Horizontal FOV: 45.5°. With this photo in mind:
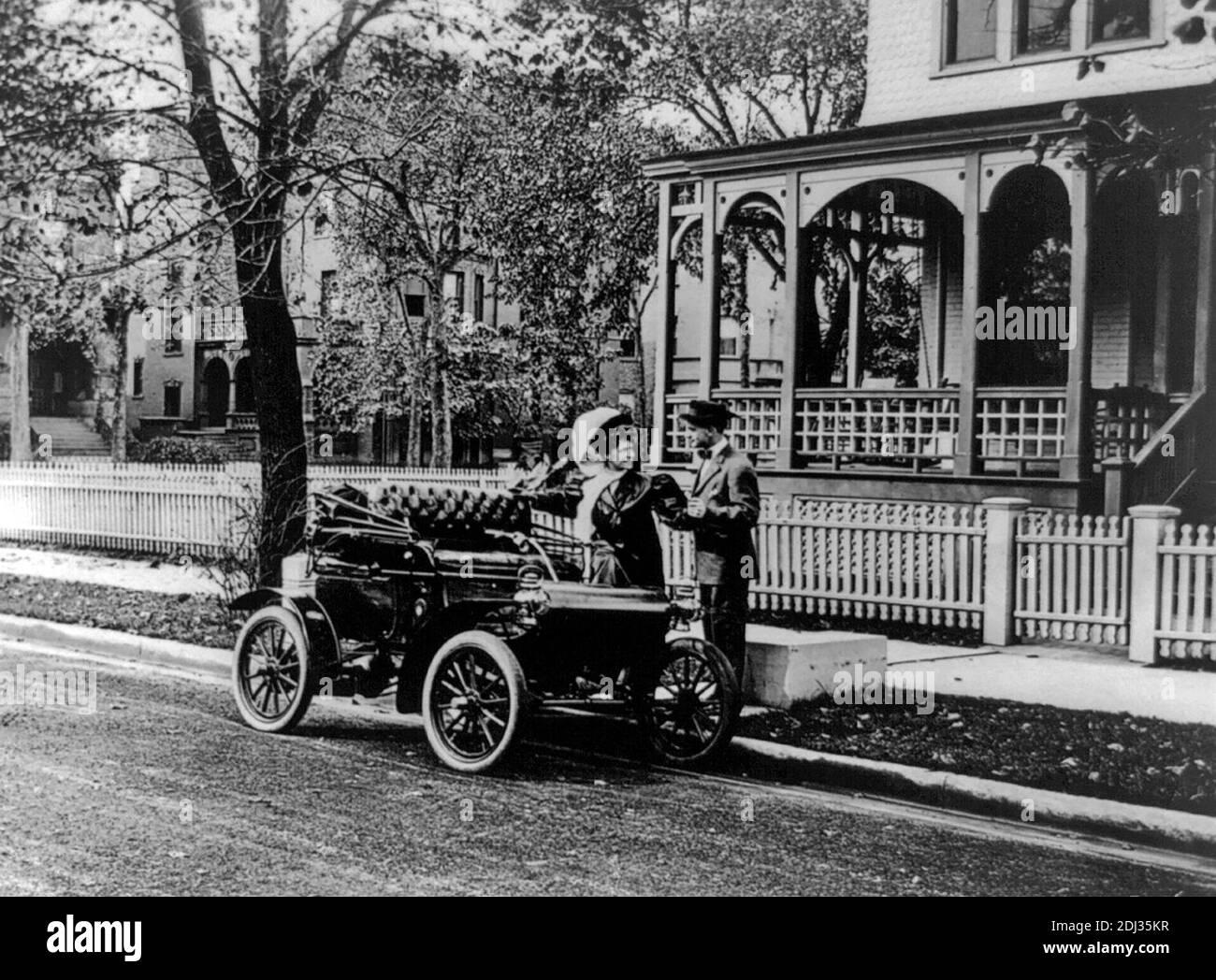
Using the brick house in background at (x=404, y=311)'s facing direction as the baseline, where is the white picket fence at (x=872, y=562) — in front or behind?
in front

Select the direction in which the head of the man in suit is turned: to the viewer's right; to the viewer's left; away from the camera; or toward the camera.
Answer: to the viewer's left

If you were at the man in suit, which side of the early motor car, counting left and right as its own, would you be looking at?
left

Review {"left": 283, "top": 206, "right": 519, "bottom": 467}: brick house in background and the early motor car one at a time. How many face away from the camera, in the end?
0

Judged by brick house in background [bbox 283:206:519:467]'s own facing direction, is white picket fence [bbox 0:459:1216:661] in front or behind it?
in front

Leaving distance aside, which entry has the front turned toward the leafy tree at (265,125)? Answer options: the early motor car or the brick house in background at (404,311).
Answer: the brick house in background

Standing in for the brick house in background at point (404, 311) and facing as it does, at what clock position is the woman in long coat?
The woman in long coat is roughly at 12 o'clock from the brick house in background.

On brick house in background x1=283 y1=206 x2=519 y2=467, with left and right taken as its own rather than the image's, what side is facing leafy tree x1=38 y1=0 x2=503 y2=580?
front

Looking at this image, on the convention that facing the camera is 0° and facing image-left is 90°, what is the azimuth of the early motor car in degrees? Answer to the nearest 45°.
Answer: approximately 315°

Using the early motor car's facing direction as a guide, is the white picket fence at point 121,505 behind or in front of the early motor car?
behind

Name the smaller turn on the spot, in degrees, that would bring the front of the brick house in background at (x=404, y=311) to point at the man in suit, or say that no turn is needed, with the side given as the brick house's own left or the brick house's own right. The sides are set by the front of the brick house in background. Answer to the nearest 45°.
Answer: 0° — it already faces them
